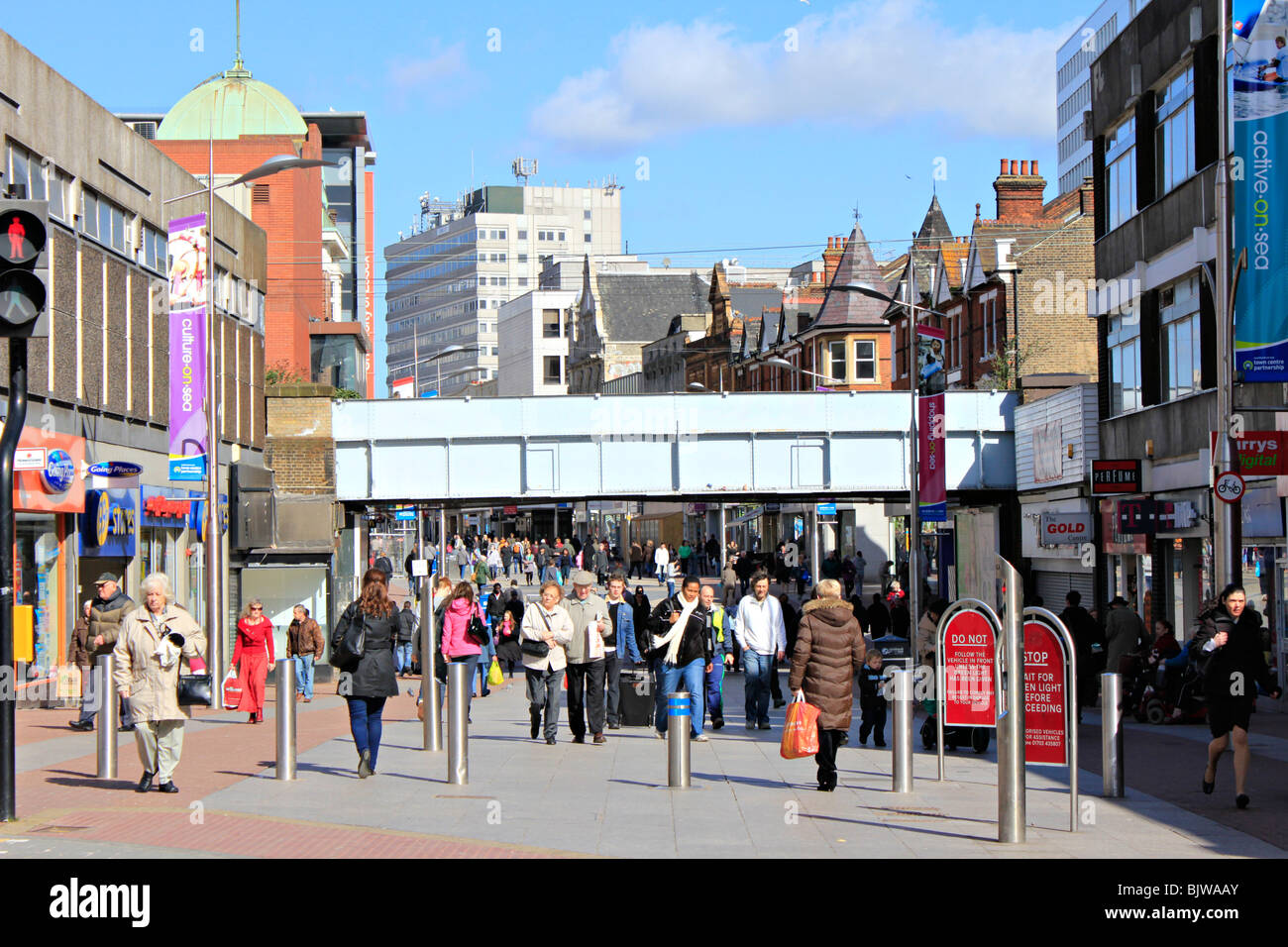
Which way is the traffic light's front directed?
toward the camera

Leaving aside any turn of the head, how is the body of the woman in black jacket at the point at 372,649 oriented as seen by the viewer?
away from the camera

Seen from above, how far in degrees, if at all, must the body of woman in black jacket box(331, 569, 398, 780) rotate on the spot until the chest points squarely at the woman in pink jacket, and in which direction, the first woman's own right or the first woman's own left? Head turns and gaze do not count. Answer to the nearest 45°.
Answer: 0° — they already face them

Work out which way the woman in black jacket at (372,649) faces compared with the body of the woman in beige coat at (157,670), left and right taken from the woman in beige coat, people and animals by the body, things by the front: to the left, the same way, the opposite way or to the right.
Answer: the opposite way

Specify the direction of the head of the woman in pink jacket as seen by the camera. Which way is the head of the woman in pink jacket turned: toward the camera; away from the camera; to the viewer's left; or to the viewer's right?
away from the camera

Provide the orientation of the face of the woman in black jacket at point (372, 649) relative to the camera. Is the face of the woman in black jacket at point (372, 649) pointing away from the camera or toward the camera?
away from the camera

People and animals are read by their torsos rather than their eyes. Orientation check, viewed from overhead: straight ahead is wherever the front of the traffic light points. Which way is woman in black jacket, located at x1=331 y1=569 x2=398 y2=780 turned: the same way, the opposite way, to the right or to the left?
the opposite way

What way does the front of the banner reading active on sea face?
toward the camera

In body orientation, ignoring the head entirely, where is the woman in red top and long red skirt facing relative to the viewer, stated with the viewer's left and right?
facing the viewer

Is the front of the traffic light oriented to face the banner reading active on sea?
no

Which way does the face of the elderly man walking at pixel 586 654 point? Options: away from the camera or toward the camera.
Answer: toward the camera

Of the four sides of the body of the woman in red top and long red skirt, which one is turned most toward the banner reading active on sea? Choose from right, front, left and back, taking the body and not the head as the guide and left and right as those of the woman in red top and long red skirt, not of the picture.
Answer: left

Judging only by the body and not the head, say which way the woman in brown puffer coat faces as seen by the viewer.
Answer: away from the camera

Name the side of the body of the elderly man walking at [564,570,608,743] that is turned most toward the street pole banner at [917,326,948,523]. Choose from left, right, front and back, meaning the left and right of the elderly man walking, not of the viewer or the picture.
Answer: back

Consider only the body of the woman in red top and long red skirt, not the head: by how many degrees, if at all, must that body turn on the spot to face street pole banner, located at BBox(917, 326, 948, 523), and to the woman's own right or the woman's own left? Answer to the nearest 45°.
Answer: approximately 135° to the woman's own left

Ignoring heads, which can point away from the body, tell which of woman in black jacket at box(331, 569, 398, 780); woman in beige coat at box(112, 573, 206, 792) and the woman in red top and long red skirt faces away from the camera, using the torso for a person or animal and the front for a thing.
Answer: the woman in black jacket

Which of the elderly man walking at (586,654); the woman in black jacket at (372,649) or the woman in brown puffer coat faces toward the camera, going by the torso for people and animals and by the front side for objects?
the elderly man walking

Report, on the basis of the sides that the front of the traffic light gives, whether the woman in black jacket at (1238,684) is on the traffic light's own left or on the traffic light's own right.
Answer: on the traffic light's own left

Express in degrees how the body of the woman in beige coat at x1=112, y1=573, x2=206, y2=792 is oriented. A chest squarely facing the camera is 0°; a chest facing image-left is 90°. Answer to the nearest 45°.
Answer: approximately 0°

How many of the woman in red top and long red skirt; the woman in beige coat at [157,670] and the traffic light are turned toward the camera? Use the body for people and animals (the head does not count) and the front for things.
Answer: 3

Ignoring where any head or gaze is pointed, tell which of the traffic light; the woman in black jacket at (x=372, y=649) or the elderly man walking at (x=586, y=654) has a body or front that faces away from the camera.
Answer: the woman in black jacket
